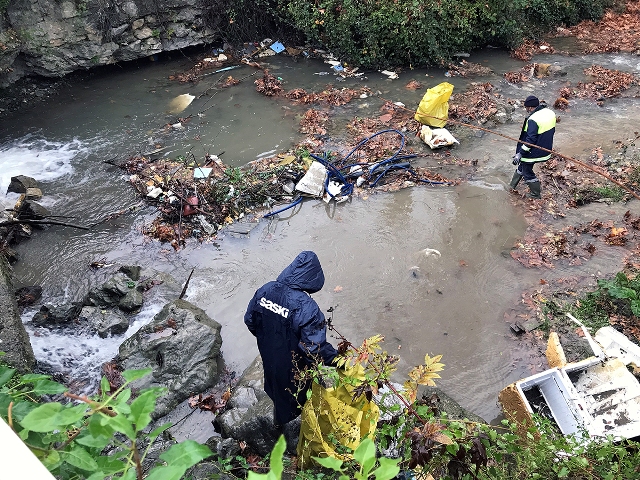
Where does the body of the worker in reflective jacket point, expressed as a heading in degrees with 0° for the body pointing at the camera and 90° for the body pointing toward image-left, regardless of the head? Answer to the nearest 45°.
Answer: approximately 90°

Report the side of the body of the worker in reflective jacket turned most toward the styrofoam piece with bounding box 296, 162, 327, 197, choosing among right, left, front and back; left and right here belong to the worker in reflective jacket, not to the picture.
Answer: front

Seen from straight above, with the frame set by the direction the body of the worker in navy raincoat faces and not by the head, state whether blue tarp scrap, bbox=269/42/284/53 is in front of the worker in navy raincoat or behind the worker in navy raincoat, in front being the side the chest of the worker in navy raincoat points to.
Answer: in front

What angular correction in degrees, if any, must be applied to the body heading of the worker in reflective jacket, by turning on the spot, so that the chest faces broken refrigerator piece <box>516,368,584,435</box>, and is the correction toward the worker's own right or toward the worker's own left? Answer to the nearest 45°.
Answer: approximately 90° to the worker's own left

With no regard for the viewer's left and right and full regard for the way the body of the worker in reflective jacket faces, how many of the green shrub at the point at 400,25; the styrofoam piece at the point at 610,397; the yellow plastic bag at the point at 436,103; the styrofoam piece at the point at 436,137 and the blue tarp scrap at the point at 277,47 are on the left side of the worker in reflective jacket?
1

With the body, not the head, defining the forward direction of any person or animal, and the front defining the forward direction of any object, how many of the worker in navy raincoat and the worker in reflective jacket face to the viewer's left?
1

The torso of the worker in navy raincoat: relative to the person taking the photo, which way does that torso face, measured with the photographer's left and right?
facing away from the viewer and to the right of the viewer

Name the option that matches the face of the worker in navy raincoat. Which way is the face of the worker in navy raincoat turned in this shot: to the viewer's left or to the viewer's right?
to the viewer's right

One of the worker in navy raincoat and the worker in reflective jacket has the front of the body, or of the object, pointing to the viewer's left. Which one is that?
the worker in reflective jacket
